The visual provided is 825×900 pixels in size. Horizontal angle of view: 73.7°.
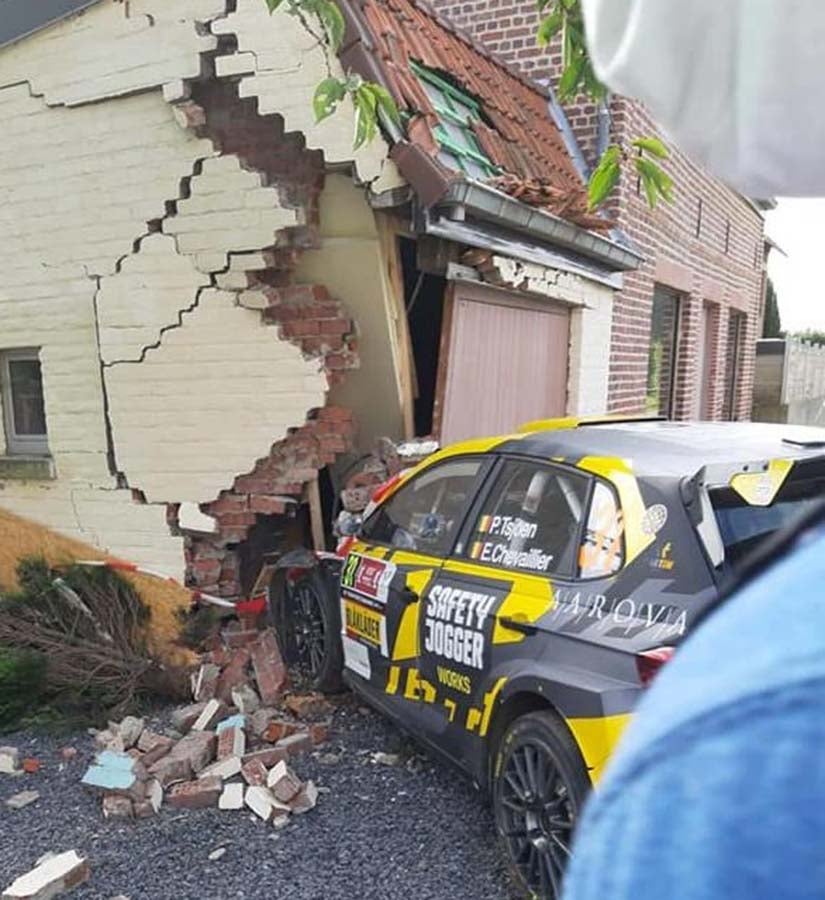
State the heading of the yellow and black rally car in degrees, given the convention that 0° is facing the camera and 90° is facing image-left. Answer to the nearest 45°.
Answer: approximately 135°

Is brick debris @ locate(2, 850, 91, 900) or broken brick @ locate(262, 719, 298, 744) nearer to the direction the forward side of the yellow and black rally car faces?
the broken brick

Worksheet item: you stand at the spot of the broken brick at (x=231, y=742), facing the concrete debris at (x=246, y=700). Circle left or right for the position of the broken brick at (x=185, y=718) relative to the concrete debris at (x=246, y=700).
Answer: left

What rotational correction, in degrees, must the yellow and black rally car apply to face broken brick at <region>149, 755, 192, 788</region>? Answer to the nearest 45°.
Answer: approximately 45° to its left

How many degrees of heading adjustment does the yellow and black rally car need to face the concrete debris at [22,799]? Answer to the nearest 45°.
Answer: approximately 45° to its left

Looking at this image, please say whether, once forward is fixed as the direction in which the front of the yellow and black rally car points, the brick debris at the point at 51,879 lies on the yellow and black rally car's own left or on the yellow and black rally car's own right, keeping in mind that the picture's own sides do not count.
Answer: on the yellow and black rally car's own left

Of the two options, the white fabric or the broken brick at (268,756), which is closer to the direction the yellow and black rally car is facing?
the broken brick

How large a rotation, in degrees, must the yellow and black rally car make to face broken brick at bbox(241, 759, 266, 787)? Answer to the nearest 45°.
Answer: approximately 45° to its left

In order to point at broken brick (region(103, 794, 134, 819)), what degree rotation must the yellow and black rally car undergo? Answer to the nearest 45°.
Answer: approximately 45° to its left
